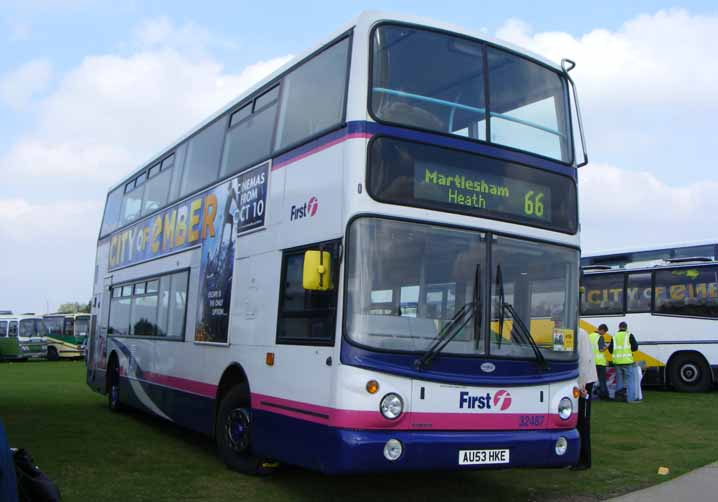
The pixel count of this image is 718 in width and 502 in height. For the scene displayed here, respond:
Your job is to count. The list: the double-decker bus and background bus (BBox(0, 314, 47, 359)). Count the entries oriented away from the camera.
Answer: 0

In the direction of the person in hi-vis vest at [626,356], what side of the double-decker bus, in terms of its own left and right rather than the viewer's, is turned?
left

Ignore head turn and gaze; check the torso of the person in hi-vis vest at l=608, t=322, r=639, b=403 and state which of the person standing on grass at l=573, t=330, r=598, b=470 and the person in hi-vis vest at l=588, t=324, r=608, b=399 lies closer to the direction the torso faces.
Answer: the person in hi-vis vest
